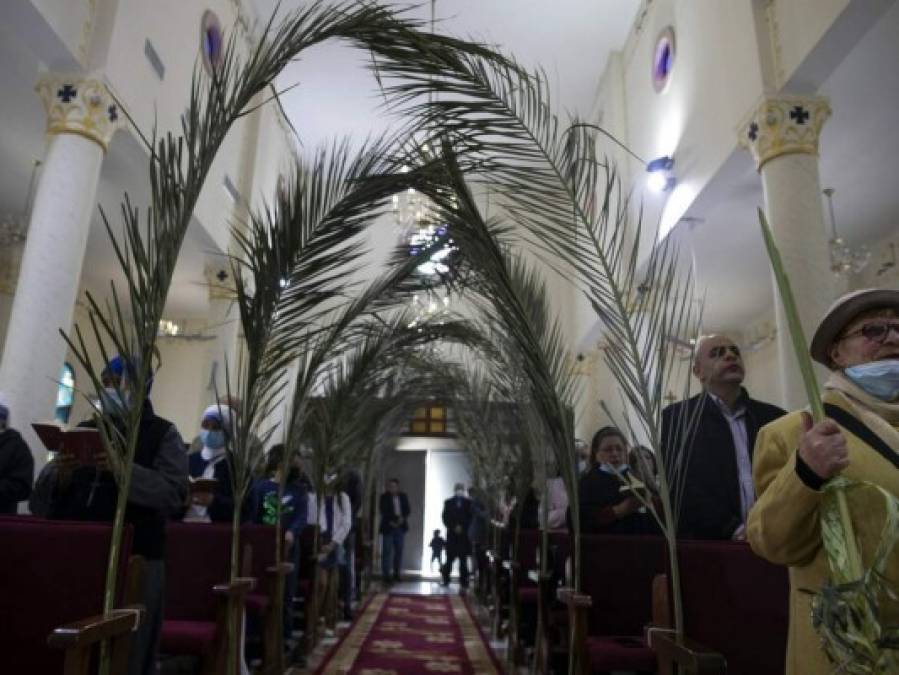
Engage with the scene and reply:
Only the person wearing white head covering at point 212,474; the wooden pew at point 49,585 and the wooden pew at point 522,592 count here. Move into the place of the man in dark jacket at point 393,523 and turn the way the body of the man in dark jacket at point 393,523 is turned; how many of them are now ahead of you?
3

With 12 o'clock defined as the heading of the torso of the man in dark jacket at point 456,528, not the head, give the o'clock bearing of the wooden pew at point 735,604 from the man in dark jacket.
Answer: The wooden pew is roughly at 12 o'clock from the man in dark jacket.

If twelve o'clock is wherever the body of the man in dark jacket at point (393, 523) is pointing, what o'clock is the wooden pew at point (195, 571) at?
The wooden pew is roughly at 12 o'clock from the man in dark jacket.

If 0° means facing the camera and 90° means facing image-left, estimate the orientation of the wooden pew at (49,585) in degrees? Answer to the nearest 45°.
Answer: approximately 45°

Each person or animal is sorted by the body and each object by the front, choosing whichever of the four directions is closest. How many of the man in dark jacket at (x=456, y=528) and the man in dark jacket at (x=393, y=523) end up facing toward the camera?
2

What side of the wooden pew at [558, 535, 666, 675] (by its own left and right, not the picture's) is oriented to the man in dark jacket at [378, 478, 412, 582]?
back

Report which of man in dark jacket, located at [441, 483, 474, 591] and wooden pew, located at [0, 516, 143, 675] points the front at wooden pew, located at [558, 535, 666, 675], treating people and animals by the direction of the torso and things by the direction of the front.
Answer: the man in dark jacket

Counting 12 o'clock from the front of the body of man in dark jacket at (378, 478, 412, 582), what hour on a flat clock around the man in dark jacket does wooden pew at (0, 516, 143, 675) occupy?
The wooden pew is roughly at 12 o'clock from the man in dark jacket.

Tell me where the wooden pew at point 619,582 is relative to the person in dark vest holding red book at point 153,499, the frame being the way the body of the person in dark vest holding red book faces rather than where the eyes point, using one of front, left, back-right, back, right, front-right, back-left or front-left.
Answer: back-left
